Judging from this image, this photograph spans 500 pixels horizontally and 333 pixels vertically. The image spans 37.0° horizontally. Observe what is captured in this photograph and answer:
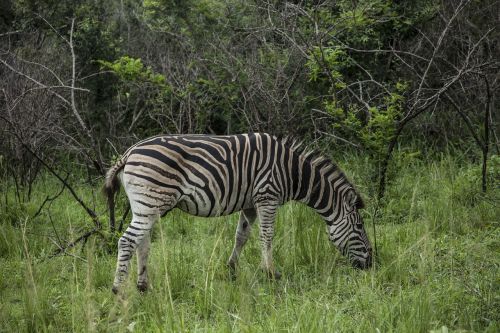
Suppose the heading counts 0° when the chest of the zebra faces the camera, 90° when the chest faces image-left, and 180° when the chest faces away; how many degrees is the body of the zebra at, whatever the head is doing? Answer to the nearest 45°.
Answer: approximately 270°
